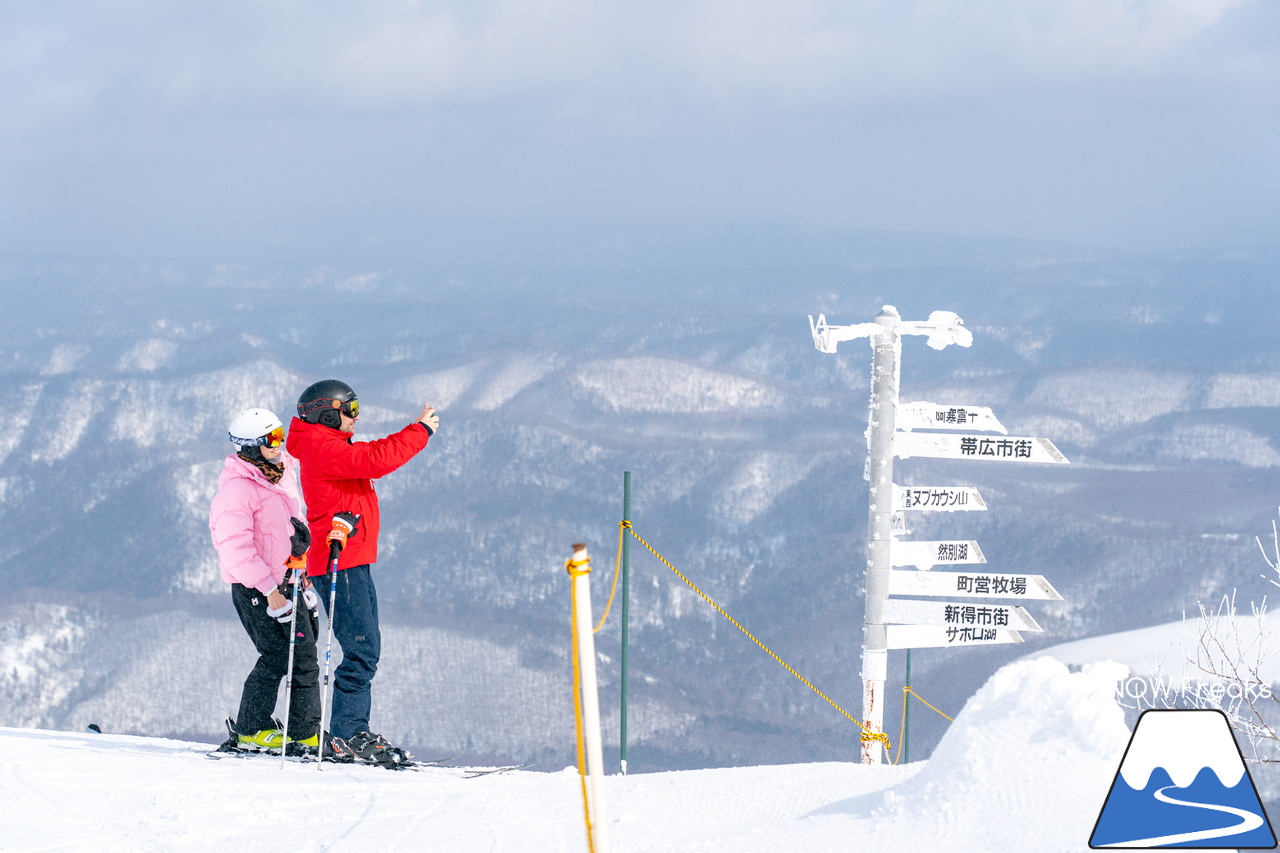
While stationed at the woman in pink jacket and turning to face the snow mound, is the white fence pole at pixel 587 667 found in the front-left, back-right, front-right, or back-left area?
front-right

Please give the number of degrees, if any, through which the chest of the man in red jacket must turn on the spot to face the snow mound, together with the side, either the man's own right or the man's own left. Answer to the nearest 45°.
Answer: approximately 45° to the man's own right

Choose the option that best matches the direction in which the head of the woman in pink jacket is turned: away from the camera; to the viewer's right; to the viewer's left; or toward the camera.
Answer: to the viewer's right

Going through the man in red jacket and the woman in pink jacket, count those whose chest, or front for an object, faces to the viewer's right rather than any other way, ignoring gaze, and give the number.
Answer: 2

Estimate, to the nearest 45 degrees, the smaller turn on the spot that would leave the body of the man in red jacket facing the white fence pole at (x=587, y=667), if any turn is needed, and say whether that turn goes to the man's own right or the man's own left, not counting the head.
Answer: approximately 90° to the man's own right

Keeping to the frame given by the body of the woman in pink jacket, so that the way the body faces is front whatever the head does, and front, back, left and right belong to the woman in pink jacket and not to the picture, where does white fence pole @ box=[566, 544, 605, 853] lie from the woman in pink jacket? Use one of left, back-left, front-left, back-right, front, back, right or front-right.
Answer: right

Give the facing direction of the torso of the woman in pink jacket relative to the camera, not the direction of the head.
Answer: to the viewer's right

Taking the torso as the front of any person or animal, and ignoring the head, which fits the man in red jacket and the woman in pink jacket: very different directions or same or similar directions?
same or similar directions

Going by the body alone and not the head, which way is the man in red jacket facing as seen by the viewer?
to the viewer's right

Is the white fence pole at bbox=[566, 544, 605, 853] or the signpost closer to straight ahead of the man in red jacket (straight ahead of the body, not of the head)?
the signpost

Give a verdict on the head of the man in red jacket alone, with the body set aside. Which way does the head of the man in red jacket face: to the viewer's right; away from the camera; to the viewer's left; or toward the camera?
to the viewer's right
